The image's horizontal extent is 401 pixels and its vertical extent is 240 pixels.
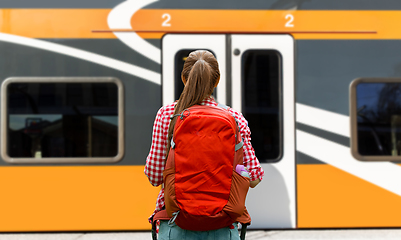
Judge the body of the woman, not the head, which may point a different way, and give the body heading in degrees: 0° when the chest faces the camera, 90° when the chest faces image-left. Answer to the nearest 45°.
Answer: approximately 180°

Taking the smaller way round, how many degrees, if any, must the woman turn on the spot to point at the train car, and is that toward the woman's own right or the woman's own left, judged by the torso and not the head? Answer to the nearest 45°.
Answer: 0° — they already face it

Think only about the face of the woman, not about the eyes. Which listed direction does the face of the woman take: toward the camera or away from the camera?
away from the camera
